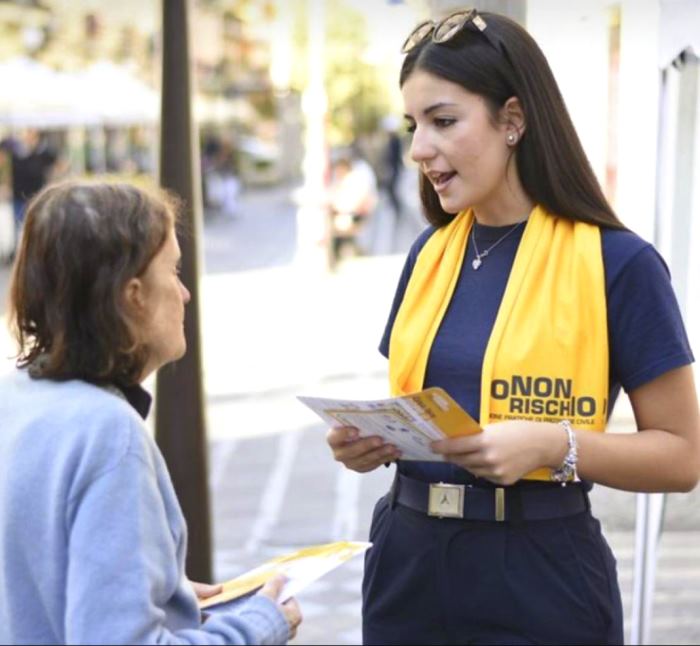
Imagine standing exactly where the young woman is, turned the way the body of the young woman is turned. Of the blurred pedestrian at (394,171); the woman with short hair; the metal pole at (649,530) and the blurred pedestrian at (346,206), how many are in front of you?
1

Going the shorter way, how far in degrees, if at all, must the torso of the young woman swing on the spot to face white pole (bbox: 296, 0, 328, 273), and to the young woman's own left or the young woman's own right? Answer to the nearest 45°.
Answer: approximately 135° to the young woman's own right

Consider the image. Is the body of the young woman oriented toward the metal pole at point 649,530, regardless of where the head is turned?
no

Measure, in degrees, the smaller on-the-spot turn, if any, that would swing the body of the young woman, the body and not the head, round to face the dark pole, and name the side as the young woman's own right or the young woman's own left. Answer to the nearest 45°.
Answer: approximately 90° to the young woman's own right

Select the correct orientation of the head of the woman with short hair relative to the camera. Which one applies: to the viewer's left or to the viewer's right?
to the viewer's right

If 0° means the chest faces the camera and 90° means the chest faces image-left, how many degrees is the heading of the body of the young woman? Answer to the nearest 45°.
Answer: approximately 45°

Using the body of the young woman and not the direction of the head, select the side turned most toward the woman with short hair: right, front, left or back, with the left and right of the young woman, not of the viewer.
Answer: front

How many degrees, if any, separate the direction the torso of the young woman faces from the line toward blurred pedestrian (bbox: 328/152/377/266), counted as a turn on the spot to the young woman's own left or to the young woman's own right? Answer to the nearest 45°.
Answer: approximately 135° to the young woman's own right

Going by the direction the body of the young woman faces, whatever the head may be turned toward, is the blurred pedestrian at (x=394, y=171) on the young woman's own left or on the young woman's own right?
on the young woman's own right

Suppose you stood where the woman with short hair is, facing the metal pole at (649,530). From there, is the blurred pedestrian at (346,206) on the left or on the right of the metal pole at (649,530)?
left

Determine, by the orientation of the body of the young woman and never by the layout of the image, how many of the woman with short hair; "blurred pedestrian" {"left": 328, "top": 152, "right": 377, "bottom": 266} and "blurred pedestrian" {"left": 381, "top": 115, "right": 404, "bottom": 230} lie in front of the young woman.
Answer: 1

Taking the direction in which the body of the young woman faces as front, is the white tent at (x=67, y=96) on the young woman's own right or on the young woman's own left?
on the young woman's own right

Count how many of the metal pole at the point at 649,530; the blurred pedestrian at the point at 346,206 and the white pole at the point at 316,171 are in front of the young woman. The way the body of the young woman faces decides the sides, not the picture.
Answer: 0
